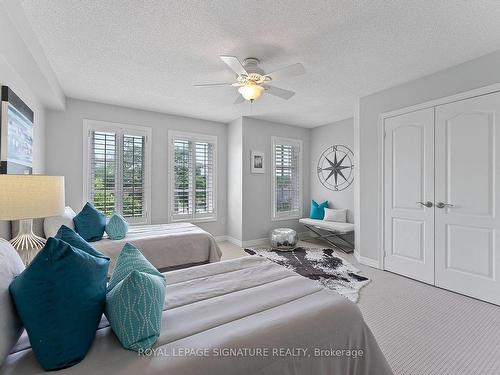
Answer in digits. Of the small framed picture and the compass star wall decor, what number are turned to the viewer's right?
0

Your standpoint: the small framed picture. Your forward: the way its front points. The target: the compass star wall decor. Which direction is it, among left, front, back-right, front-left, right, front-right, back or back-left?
left

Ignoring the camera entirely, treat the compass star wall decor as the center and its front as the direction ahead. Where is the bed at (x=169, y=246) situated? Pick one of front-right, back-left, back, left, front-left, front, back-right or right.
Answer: front

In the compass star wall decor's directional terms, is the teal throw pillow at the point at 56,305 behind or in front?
in front

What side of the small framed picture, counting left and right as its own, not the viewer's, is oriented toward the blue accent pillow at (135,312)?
front

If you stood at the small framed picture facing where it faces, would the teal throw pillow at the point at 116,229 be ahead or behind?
ahead

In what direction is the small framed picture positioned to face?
toward the camera

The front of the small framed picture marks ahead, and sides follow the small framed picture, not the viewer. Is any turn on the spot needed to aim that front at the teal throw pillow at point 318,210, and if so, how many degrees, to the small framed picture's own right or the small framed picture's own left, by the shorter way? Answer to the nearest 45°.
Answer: approximately 90° to the small framed picture's own left

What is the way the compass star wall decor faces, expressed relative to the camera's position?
facing the viewer and to the left of the viewer
